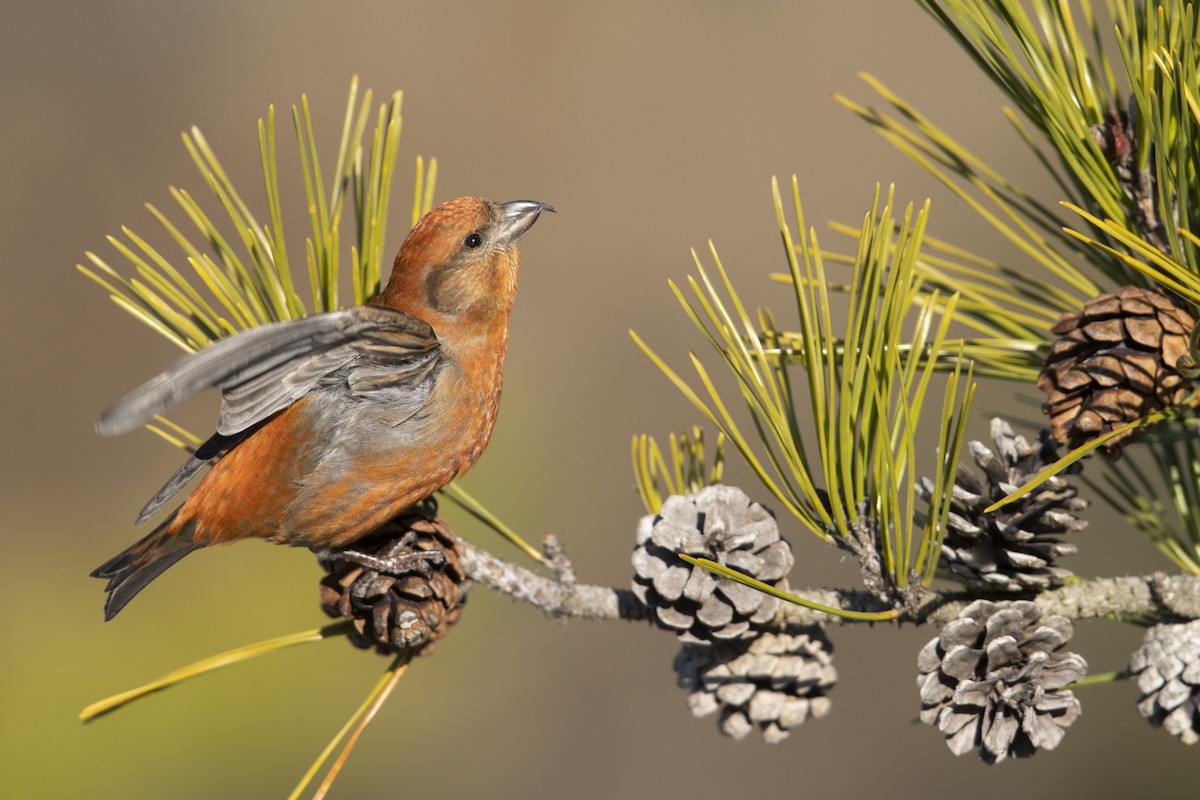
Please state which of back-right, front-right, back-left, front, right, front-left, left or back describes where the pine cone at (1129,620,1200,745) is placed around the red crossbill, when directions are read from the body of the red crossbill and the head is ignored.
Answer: front-right

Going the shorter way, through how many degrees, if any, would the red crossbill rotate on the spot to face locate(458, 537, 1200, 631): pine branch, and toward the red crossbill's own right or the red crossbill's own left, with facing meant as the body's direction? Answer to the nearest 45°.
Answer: approximately 45° to the red crossbill's own right

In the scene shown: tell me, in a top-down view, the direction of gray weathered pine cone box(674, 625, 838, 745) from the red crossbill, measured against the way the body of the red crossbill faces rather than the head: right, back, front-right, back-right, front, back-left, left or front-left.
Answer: front-right

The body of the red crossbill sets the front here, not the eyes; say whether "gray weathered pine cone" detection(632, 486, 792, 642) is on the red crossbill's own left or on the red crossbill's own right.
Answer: on the red crossbill's own left

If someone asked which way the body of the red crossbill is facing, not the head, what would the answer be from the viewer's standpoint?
to the viewer's right
